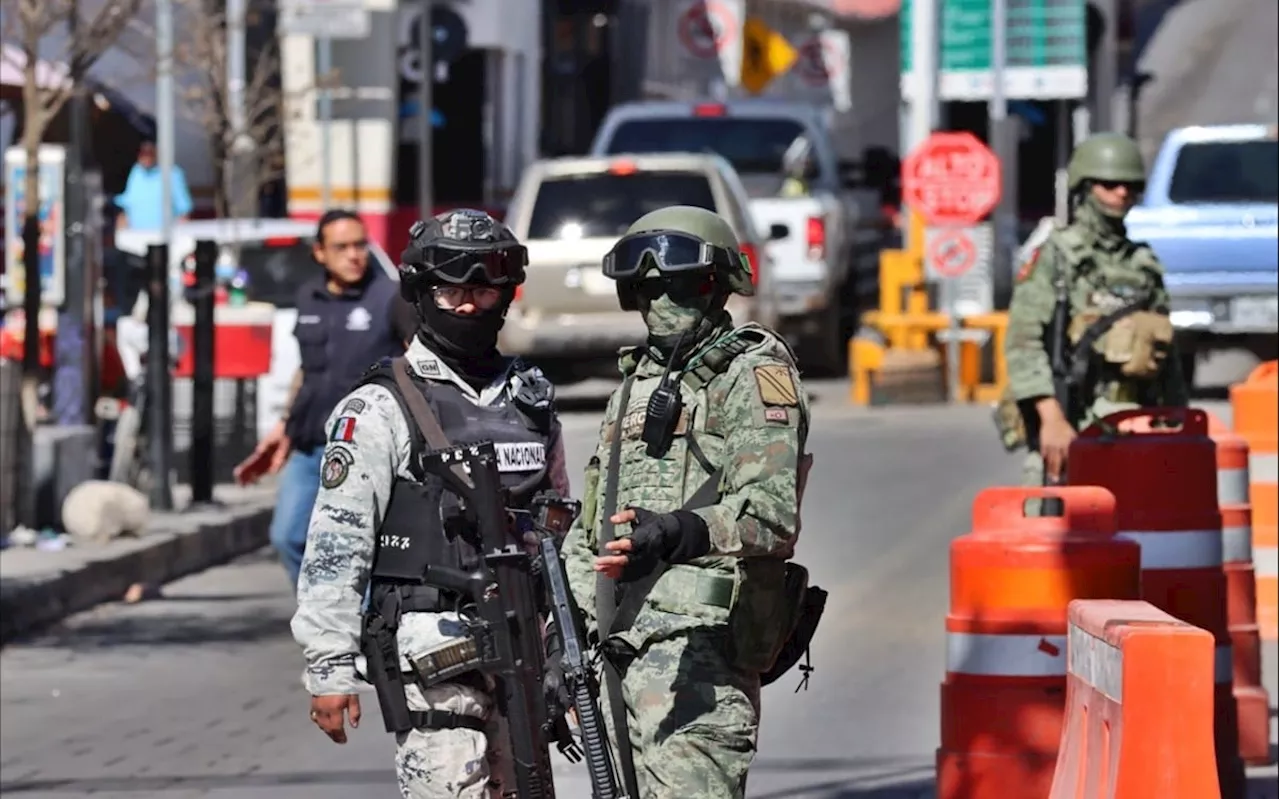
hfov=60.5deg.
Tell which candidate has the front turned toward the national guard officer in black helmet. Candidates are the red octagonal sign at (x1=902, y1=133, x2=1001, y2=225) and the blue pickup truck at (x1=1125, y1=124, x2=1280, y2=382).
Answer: the red octagonal sign

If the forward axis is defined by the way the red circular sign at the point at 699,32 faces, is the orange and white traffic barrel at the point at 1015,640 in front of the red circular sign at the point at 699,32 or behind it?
in front

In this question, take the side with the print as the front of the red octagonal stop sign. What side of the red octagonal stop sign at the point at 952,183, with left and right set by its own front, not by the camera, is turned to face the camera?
front

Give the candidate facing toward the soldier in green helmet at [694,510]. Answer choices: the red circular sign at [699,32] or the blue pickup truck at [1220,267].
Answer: the red circular sign

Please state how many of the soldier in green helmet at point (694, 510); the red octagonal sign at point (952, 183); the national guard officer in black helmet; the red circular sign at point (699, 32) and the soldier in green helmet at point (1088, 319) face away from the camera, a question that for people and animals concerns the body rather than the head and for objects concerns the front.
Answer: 0

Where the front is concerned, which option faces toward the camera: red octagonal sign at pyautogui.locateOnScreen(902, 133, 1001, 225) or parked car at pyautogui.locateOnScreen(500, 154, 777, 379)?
the red octagonal sign

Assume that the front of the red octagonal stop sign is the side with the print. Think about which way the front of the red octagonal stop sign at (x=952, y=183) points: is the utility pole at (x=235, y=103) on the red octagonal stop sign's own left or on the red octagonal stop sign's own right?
on the red octagonal stop sign's own right

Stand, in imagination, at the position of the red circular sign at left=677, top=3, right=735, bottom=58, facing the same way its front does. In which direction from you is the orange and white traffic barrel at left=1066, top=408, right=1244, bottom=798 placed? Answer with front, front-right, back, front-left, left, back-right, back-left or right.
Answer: front

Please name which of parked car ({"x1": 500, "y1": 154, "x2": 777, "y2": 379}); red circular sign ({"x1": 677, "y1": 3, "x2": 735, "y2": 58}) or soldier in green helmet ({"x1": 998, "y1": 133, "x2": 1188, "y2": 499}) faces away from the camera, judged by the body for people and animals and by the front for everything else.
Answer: the parked car

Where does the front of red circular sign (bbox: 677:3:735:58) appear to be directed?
toward the camera

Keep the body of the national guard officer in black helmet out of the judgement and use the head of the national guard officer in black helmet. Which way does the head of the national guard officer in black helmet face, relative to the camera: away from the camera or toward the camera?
toward the camera

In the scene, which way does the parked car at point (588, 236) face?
away from the camera

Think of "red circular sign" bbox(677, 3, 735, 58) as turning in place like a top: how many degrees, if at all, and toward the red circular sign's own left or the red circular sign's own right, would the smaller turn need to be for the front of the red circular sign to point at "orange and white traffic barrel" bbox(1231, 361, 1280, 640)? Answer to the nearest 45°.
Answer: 0° — it already faces it

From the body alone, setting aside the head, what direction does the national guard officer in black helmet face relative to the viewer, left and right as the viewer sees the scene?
facing the viewer and to the right of the viewer
